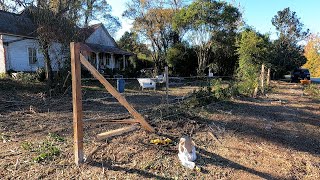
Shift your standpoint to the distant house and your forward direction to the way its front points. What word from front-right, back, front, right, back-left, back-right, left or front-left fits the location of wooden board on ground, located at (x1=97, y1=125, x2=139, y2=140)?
front-right

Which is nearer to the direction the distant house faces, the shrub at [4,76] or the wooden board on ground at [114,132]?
the wooden board on ground

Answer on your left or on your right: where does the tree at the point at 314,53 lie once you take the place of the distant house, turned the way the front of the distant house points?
on your left

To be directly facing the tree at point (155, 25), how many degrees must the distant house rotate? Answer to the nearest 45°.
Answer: approximately 45° to its left

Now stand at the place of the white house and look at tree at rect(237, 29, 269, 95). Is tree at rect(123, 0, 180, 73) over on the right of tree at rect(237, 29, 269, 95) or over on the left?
left

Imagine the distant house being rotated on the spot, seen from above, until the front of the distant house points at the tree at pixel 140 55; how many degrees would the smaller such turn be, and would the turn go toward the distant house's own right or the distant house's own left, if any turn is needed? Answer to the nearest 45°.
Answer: approximately 90° to the distant house's own left

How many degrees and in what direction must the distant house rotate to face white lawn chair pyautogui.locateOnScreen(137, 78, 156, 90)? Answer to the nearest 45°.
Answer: approximately 45° to its right

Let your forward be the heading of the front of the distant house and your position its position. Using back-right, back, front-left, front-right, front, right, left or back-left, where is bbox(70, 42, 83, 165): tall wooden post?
front-right

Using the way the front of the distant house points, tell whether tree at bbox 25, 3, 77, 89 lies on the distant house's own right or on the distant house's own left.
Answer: on the distant house's own right

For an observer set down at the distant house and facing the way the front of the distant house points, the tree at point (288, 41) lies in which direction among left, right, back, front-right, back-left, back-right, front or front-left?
front-left

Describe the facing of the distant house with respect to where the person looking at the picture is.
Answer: facing the viewer and to the right of the viewer
